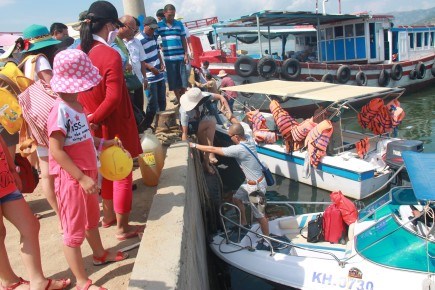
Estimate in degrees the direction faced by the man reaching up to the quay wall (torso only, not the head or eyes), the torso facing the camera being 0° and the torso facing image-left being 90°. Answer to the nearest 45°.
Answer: approximately 90°

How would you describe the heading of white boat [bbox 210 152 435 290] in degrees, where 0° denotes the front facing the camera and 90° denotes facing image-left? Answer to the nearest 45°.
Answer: approximately 90°

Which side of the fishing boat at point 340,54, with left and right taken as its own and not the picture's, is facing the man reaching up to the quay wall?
left

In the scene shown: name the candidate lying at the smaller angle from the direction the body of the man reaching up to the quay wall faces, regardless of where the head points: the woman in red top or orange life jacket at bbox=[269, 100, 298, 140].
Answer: the woman in red top

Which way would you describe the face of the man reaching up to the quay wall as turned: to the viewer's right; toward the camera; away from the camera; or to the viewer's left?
to the viewer's left

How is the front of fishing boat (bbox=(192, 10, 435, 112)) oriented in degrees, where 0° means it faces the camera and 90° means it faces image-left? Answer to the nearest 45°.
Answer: approximately 90°

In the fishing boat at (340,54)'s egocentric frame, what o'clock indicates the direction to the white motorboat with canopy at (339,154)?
the white motorboat with canopy at (339,154) is roughly at 9 o'clock from the fishing boat at (340,54).

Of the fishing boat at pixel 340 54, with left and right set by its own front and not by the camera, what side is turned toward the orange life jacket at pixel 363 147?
left

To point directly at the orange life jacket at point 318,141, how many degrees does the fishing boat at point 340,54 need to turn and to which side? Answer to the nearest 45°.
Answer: approximately 90° to its left

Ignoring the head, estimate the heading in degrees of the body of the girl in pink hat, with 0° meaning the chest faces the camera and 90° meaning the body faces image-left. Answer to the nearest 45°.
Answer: approximately 315°
